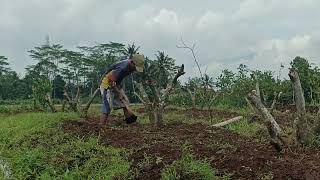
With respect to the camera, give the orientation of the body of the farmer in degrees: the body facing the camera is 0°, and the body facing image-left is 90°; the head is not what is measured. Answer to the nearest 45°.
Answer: approximately 270°

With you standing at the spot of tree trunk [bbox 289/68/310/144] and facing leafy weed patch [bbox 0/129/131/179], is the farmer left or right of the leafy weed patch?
right

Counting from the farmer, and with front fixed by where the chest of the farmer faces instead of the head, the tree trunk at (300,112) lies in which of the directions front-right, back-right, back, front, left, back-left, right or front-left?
front-right

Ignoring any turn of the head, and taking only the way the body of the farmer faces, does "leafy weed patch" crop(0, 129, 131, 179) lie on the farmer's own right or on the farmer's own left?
on the farmer's own right
